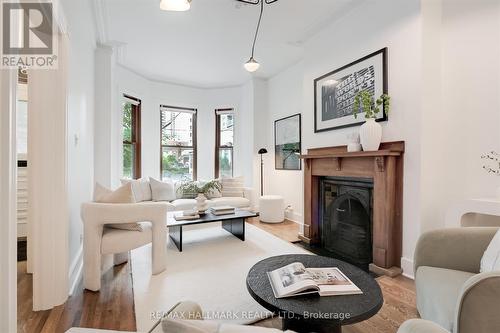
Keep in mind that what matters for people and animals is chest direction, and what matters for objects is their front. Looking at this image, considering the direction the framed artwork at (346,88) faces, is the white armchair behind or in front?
in front

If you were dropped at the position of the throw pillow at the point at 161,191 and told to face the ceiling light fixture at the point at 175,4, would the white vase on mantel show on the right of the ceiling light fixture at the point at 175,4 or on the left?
left

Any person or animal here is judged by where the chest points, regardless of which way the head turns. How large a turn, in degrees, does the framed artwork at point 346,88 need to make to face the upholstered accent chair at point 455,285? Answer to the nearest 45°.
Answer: approximately 45° to its left

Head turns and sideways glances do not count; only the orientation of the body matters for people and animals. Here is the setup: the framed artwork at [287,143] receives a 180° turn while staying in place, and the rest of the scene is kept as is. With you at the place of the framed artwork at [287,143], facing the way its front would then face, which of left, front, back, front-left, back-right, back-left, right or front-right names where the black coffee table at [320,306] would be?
back-right

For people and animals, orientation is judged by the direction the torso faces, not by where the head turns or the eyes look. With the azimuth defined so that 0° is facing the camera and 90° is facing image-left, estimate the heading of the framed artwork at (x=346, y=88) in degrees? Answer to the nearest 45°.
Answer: approximately 45°

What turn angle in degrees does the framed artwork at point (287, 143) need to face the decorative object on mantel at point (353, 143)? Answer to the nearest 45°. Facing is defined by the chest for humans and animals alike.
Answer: approximately 45° to its left

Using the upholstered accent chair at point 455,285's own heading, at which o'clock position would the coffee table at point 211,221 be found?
The coffee table is roughly at 2 o'clock from the upholstered accent chair.

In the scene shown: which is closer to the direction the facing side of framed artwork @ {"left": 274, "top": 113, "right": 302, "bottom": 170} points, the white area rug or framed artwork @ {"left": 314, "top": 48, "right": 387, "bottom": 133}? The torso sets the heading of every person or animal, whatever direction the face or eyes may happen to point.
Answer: the white area rug

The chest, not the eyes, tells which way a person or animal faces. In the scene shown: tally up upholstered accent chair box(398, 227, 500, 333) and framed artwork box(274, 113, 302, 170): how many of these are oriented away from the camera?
0

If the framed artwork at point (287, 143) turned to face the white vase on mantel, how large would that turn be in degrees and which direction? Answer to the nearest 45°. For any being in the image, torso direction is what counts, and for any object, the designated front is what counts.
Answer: approximately 45° to its left

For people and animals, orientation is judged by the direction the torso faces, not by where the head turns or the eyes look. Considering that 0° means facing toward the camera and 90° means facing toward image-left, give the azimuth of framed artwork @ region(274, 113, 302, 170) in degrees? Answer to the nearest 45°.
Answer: approximately 45°

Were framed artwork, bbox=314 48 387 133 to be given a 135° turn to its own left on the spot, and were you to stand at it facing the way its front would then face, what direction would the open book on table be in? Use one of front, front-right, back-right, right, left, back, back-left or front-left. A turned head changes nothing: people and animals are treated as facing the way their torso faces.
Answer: right
